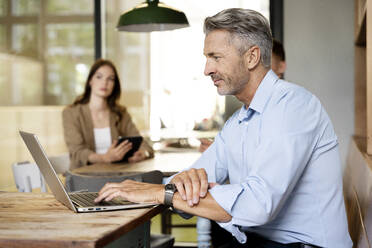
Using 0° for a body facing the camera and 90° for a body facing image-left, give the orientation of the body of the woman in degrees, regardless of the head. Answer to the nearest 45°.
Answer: approximately 315°

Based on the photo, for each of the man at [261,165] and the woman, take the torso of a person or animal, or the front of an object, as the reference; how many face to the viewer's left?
1

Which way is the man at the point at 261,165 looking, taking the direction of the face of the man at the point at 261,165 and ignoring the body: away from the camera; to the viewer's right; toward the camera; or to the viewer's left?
to the viewer's left

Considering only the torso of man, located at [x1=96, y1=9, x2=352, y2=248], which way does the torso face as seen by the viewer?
to the viewer's left

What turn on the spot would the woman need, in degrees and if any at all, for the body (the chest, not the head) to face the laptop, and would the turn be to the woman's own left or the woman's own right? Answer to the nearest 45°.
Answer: approximately 45° to the woman's own right

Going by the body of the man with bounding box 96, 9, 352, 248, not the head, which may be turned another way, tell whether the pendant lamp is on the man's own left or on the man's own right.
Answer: on the man's own right

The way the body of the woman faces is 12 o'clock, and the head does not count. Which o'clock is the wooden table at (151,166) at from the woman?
The wooden table is roughly at 1 o'clock from the woman.
